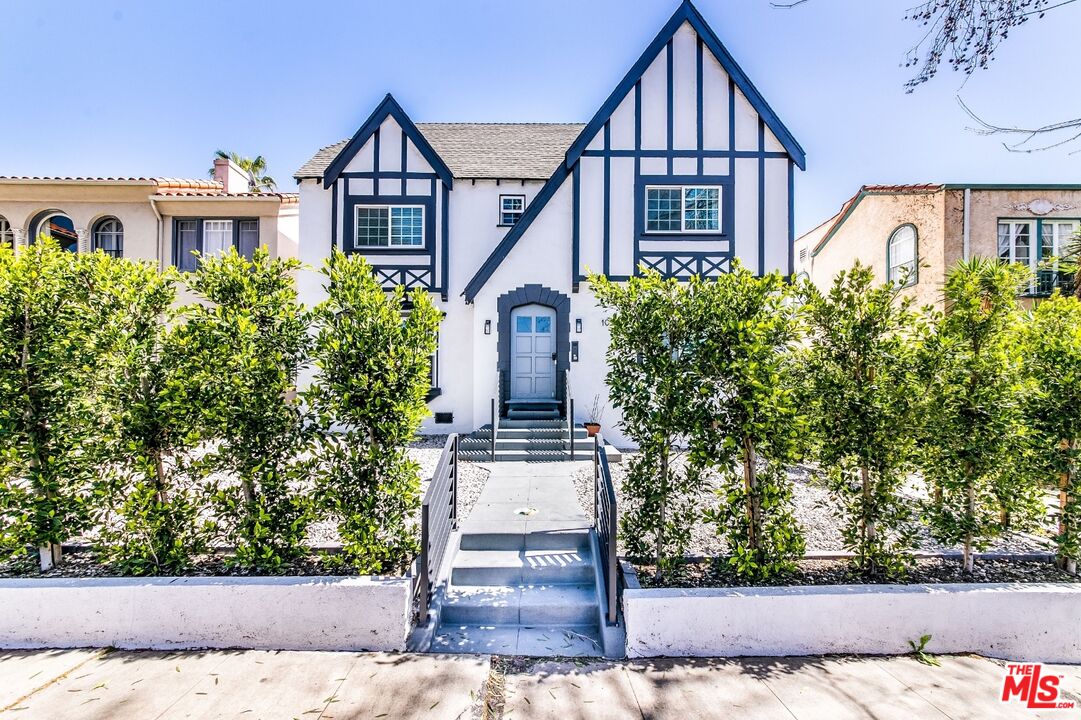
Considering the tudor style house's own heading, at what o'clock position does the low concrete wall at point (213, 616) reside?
The low concrete wall is roughly at 1 o'clock from the tudor style house.

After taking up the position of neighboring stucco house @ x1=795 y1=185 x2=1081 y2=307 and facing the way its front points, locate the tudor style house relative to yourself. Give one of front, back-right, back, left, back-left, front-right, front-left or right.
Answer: front-right

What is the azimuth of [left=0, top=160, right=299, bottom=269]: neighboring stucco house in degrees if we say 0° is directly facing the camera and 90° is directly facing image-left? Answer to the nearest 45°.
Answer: approximately 0°

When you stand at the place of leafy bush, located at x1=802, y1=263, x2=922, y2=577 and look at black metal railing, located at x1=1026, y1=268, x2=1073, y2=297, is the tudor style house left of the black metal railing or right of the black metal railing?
left

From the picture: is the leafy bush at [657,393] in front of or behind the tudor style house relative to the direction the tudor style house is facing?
in front

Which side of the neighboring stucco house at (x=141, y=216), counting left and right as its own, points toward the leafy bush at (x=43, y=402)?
front

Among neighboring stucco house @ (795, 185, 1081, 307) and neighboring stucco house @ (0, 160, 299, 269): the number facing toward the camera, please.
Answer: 2

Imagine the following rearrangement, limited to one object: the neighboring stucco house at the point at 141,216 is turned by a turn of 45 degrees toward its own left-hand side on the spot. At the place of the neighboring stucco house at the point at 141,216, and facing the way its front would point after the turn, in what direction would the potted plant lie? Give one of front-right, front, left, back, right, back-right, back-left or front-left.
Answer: front

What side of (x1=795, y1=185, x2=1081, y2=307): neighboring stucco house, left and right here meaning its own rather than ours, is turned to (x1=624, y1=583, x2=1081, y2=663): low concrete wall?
front

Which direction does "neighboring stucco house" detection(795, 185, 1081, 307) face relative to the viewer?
toward the camera

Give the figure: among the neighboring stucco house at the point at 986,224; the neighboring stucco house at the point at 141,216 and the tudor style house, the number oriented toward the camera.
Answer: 3

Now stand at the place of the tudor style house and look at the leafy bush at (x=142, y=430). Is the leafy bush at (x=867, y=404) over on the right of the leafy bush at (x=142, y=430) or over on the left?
left

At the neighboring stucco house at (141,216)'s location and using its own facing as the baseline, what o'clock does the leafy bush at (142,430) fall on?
The leafy bush is roughly at 12 o'clock from the neighboring stucco house.

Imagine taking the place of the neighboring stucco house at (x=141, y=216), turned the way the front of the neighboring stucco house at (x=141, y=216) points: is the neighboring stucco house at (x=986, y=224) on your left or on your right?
on your left

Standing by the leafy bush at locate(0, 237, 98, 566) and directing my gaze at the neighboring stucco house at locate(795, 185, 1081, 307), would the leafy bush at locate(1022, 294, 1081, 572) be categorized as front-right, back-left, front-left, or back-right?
front-right

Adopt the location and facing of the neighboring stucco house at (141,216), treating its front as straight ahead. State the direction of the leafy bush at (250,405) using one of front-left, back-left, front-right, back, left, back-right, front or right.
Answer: front
